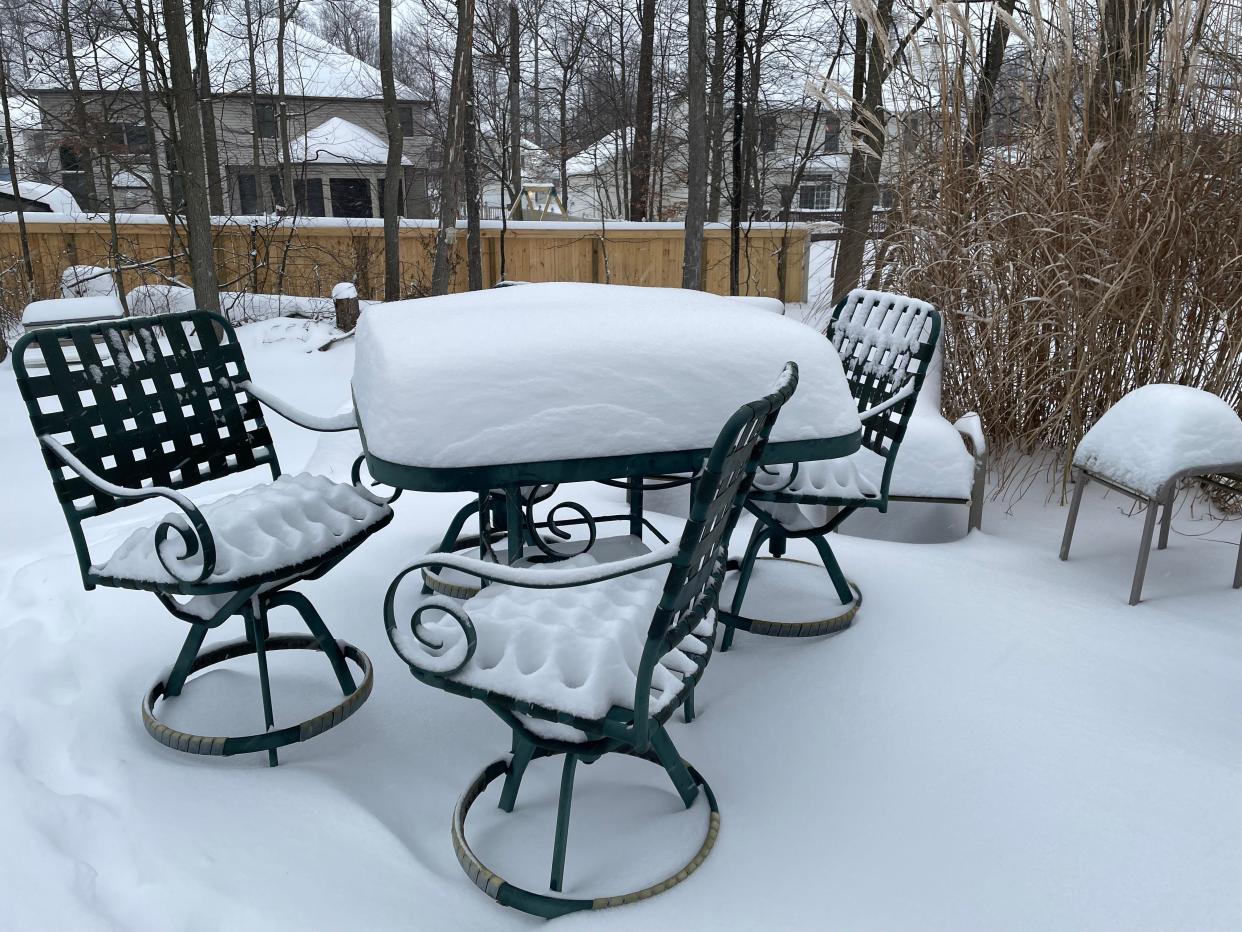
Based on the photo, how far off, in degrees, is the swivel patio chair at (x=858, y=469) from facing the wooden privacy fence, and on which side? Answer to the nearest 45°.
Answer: approximately 90° to its right

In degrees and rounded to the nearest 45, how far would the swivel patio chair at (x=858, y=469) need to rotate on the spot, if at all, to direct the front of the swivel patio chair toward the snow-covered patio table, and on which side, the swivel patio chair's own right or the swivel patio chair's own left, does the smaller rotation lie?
0° — it already faces it

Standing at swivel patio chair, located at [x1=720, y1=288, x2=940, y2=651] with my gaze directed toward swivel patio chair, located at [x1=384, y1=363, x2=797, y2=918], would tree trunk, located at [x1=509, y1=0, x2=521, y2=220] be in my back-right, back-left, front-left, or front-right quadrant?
back-right

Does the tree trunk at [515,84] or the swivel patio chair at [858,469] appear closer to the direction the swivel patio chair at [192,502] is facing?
the swivel patio chair

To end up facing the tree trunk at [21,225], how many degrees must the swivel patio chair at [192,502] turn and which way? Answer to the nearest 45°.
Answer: approximately 135° to its left

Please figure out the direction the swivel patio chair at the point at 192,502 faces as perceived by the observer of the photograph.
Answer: facing the viewer and to the right of the viewer

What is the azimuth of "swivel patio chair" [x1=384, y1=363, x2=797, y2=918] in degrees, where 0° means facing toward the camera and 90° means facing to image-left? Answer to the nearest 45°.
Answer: approximately 135°

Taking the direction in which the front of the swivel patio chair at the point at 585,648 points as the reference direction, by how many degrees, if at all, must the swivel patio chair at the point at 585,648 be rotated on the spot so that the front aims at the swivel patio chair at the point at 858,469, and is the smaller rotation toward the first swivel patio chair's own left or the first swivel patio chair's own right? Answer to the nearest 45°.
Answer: approximately 90° to the first swivel patio chair's own right

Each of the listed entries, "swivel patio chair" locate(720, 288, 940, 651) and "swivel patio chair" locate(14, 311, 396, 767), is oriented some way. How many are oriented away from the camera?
0

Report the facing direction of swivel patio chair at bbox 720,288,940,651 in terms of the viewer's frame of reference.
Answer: facing the viewer and to the left of the viewer

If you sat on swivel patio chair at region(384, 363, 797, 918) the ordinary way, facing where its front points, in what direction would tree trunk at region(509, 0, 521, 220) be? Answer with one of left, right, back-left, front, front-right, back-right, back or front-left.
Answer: front-right

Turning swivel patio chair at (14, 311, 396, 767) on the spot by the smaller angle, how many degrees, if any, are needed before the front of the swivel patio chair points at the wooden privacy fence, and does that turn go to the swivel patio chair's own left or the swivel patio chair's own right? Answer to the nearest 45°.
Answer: approximately 135° to the swivel patio chair's own left
